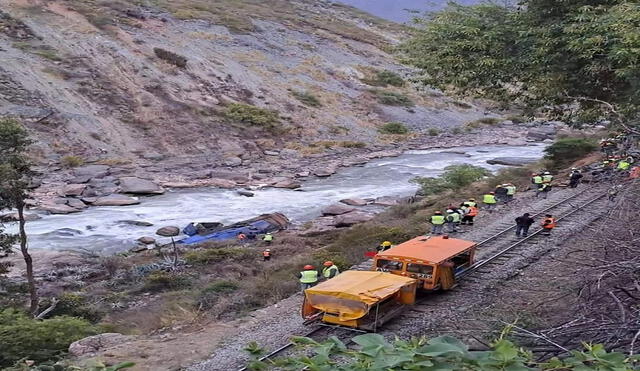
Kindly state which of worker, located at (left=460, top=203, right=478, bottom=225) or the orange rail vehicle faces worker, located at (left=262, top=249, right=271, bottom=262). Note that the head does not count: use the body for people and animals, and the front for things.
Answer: worker, located at (left=460, top=203, right=478, bottom=225)

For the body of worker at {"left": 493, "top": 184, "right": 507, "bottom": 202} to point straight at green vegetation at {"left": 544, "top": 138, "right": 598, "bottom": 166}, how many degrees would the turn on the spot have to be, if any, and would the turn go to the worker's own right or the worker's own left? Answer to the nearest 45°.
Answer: approximately 90° to the worker's own right

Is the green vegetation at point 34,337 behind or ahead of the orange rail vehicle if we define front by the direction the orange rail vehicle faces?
ahead

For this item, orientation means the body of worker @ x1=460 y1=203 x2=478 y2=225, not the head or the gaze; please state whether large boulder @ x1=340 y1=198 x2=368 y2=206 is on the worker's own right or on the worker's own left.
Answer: on the worker's own right

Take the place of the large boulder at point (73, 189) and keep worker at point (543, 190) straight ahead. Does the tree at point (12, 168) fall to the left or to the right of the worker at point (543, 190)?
right

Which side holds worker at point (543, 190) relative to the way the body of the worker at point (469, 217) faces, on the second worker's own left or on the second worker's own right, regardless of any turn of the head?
on the second worker's own right
